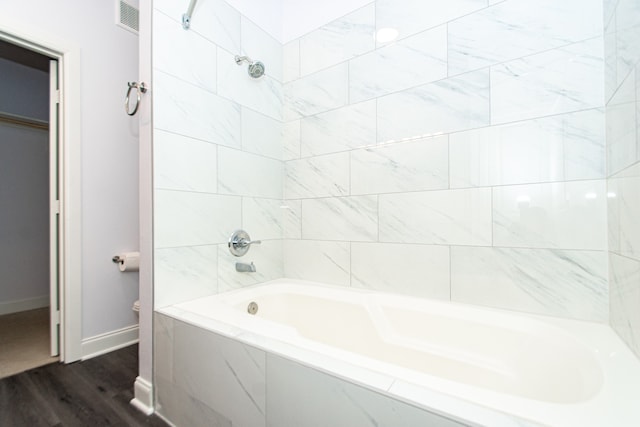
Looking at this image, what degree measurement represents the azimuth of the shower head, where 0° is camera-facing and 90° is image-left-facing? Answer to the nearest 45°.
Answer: approximately 315°

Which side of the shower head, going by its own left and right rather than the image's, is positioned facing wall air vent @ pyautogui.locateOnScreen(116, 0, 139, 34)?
back
